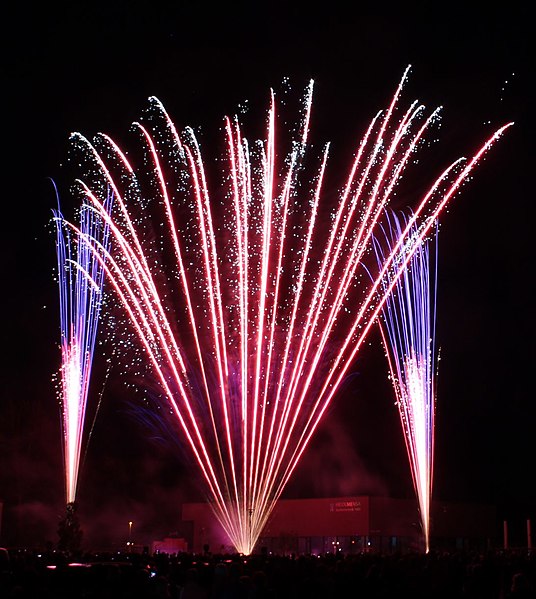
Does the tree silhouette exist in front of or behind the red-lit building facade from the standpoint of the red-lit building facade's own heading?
in front

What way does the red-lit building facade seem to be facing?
toward the camera
